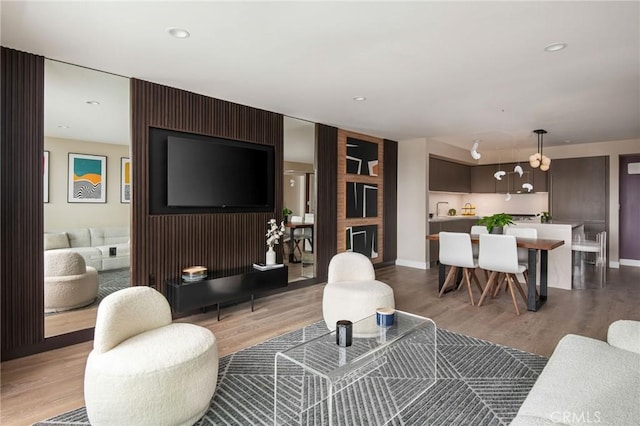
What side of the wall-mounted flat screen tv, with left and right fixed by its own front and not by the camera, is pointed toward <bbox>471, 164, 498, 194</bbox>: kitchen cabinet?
left

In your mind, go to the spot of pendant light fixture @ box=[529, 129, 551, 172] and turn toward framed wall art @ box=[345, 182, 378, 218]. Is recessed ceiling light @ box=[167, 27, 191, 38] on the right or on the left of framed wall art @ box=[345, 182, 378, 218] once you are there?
left

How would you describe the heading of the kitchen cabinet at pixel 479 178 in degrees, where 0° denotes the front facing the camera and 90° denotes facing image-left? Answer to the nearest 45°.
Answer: approximately 0°

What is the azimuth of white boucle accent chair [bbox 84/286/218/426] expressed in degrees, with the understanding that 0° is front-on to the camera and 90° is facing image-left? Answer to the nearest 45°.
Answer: approximately 315°

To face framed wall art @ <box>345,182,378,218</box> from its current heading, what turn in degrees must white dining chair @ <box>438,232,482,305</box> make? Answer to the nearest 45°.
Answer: approximately 90° to its left

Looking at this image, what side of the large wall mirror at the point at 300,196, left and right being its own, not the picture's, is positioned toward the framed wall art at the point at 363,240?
left

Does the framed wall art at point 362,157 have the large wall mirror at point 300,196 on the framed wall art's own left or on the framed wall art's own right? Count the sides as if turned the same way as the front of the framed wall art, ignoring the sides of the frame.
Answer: on the framed wall art's own right
